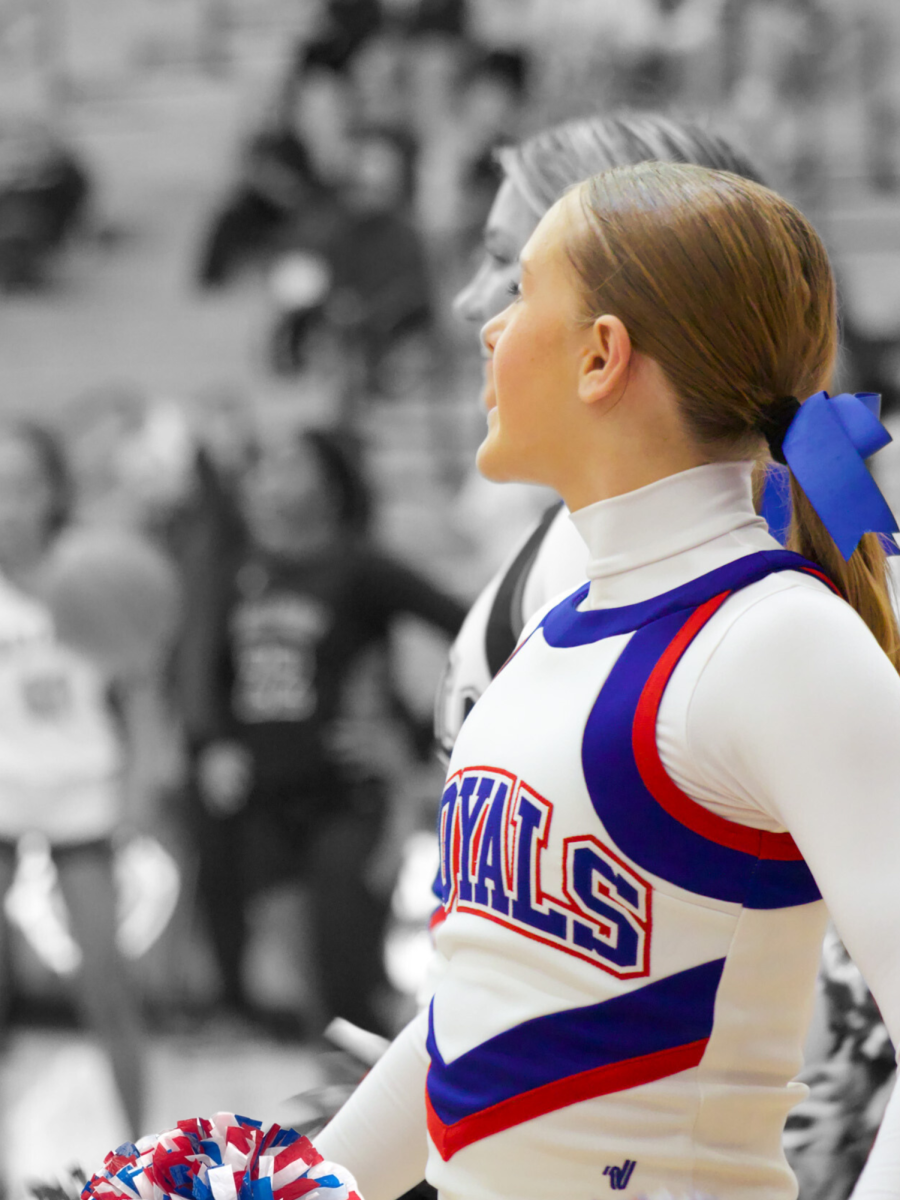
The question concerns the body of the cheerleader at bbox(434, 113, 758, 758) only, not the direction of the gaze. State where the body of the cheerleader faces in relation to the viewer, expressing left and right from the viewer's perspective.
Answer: facing to the left of the viewer

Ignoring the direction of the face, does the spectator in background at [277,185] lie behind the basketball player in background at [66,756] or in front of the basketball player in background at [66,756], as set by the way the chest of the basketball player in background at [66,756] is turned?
behind

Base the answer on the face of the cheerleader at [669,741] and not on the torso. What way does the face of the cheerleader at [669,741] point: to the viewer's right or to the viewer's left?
to the viewer's left

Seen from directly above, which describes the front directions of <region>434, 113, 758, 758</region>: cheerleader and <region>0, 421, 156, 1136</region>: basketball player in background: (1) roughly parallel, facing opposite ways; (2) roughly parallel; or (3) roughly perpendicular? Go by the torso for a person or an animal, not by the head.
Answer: roughly perpendicular

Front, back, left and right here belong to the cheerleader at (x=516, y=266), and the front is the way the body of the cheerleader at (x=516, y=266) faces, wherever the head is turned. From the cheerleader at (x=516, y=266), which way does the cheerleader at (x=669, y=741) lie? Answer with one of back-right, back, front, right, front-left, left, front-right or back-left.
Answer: left

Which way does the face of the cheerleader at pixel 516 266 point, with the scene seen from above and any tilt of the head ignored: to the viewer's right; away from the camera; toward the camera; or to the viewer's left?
to the viewer's left

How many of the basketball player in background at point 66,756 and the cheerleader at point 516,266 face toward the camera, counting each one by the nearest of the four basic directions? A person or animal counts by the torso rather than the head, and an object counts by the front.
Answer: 1

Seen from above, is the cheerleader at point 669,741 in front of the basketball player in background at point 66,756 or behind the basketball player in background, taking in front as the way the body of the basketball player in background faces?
in front

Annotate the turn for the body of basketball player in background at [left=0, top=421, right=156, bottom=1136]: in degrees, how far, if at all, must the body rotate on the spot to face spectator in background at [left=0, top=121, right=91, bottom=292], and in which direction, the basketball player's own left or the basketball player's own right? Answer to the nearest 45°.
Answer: approximately 180°

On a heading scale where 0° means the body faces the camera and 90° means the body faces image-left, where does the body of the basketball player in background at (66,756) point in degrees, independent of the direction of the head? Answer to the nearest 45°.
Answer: approximately 0°
